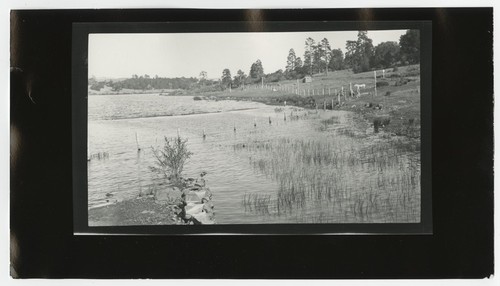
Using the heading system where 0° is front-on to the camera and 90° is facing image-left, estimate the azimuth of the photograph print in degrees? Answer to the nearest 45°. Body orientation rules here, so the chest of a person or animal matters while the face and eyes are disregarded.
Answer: approximately 0°
